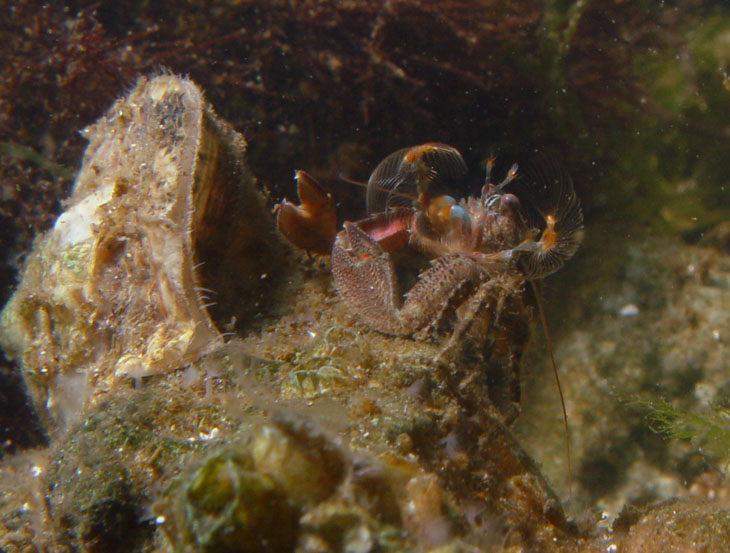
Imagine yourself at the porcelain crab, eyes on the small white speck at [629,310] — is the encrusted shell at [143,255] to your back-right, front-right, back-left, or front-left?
back-left

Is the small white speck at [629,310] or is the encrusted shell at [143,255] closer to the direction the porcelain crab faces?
the encrusted shell

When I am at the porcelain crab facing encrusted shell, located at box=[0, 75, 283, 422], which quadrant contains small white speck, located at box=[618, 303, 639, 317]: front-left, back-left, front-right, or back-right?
back-right

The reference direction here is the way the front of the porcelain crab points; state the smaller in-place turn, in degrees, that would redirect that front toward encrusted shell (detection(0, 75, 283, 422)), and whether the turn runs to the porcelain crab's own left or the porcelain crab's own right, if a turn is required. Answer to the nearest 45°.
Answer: approximately 45° to the porcelain crab's own right

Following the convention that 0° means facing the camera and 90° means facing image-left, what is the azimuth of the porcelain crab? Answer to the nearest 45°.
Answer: approximately 45°
